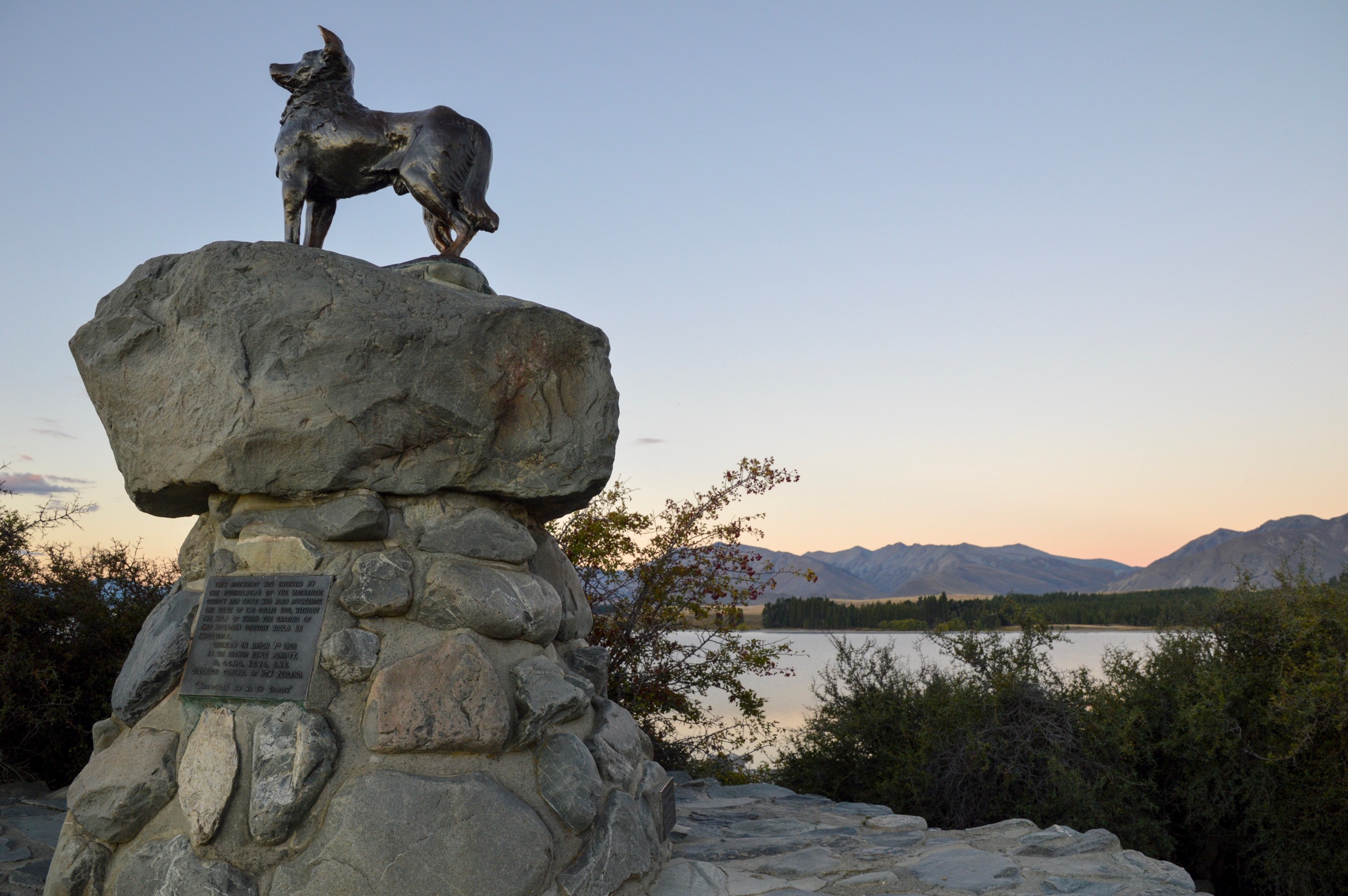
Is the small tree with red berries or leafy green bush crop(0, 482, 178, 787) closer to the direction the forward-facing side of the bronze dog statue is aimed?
the leafy green bush

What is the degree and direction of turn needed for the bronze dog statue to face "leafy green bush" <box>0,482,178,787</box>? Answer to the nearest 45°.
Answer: approximately 45° to its right

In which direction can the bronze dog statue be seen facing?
to the viewer's left

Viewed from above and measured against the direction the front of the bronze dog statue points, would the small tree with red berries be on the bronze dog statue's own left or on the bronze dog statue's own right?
on the bronze dog statue's own right
